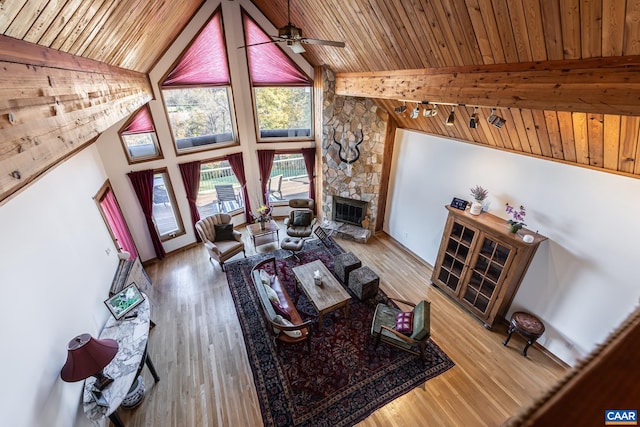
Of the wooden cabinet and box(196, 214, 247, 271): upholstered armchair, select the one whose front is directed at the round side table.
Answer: the upholstered armchair

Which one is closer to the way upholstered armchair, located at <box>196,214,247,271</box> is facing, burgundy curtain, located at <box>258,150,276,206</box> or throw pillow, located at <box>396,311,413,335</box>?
the throw pillow

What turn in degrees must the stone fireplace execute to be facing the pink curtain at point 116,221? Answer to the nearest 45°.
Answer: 0° — it already faces it

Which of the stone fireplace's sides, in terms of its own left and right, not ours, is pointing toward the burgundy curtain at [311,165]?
right

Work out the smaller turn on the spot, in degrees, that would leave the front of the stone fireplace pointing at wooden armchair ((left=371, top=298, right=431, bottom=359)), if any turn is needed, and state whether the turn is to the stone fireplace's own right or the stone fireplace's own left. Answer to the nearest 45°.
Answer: approximately 45° to the stone fireplace's own left

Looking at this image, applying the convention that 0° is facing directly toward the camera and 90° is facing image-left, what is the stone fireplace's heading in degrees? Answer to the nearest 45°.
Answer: approximately 45°

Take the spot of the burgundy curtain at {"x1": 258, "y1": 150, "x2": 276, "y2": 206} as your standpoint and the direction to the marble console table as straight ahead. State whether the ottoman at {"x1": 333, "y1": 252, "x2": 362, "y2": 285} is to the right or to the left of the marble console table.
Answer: left

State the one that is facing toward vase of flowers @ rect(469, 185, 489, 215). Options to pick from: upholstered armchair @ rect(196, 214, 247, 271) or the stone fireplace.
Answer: the upholstered armchair

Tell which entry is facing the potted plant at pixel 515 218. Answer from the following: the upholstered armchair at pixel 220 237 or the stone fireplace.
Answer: the upholstered armchair

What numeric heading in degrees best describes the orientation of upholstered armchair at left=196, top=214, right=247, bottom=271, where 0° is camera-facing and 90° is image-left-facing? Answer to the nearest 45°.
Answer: approximately 315°

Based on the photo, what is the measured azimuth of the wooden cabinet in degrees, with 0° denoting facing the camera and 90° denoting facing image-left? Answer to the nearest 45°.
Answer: approximately 45°

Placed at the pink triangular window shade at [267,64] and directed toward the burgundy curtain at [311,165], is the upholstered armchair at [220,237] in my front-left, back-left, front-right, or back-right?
back-right
